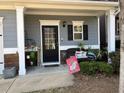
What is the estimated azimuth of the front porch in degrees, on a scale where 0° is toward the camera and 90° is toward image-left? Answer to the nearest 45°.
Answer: approximately 0°
